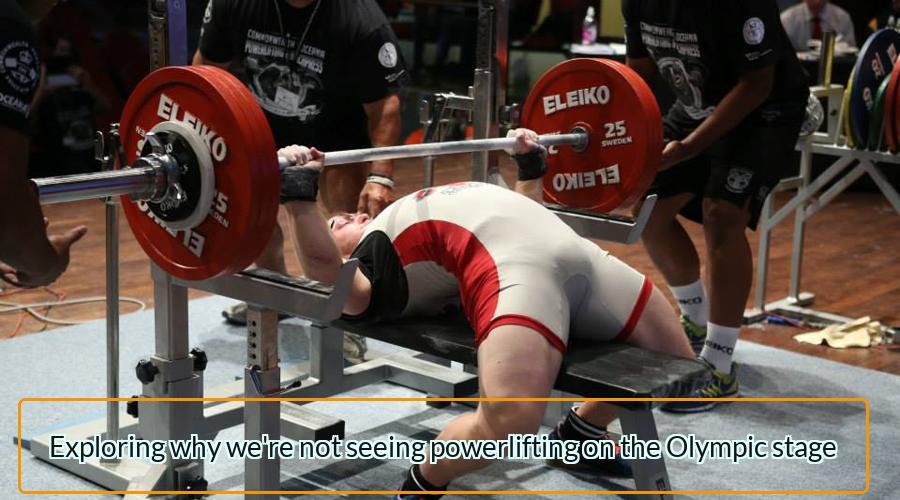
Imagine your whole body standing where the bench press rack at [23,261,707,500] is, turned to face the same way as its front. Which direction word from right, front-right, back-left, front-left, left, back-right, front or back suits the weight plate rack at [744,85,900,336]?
left

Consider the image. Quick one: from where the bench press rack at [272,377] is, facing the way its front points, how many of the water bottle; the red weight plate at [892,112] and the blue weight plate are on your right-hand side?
0

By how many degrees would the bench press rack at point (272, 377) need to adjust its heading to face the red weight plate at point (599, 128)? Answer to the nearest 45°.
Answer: approximately 90° to its left

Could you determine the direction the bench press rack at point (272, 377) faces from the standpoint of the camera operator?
facing the viewer and to the right of the viewer

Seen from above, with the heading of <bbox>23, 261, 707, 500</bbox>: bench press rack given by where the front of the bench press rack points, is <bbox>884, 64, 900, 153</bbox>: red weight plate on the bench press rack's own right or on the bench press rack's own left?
on the bench press rack's own left

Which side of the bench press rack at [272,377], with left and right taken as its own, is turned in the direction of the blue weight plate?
left

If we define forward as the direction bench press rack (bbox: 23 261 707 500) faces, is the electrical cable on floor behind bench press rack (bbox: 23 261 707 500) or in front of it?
behind

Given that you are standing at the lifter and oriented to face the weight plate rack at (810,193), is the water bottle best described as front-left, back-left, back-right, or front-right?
front-left
